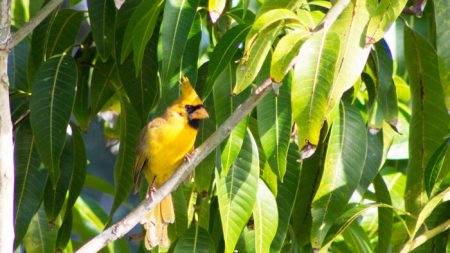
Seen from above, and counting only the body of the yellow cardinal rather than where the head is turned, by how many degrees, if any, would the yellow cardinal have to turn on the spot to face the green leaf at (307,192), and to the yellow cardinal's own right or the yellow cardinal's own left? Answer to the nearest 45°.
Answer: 0° — it already faces it

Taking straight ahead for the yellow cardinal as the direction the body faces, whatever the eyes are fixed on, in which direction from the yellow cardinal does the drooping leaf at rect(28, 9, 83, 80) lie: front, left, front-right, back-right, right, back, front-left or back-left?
back

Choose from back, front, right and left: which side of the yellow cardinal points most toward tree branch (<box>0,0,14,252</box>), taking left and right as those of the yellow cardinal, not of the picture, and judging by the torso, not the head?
right

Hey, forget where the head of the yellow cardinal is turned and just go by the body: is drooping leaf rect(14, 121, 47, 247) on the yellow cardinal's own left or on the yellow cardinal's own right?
on the yellow cardinal's own right

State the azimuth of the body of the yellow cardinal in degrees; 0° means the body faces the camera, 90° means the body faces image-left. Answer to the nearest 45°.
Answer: approximately 315°

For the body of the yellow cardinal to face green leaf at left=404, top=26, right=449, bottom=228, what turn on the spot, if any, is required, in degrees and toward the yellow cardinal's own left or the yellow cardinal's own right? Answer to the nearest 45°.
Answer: approximately 45° to the yellow cardinal's own left
